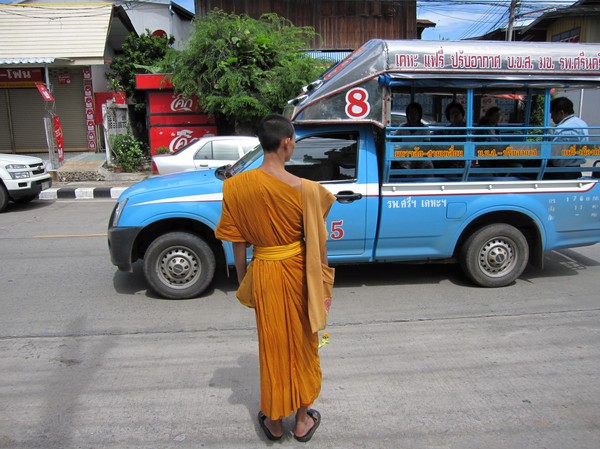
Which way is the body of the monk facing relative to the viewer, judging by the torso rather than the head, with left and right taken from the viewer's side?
facing away from the viewer

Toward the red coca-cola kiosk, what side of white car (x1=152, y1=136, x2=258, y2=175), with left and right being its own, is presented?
left

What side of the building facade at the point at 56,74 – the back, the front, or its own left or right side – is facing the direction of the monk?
front

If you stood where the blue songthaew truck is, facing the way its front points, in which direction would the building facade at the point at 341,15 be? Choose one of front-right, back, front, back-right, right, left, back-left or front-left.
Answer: right

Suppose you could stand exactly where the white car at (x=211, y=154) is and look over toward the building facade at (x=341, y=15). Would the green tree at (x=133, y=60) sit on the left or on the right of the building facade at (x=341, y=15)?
left

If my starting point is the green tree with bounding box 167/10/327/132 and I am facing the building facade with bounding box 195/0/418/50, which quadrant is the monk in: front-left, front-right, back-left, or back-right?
back-right

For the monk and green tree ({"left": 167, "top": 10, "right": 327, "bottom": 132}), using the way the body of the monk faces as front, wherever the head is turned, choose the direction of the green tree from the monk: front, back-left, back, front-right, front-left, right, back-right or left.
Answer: front

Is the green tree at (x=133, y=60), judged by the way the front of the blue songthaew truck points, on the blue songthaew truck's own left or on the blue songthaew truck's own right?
on the blue songthaew truck's own right

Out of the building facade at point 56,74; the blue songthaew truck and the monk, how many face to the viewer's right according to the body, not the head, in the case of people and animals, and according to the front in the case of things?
0

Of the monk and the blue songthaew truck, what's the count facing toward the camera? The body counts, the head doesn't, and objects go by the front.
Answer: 0

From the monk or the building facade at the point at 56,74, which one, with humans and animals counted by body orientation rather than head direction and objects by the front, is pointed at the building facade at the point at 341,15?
the monk

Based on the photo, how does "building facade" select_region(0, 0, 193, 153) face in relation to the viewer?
toward the camera

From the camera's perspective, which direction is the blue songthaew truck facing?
to the viewer's left
